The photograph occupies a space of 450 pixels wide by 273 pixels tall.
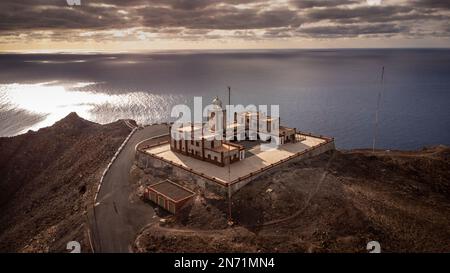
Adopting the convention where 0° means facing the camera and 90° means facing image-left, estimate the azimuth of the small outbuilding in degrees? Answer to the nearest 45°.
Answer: approximately 45°
